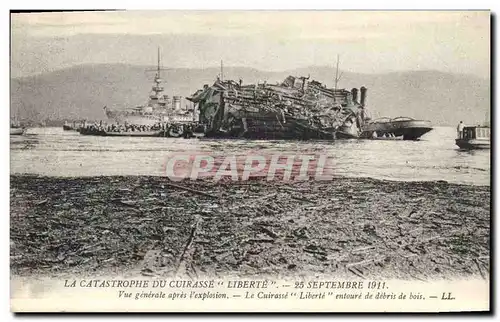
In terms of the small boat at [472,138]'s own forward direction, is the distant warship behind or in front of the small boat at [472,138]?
in front

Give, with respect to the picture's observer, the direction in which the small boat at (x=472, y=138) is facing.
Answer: facing to the left of the viewer

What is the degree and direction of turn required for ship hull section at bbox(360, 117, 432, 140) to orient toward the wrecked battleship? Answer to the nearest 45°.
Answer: approximately 180°

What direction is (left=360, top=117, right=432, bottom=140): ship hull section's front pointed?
to the viewer's right

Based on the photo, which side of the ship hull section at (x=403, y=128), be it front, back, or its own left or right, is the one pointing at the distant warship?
back
